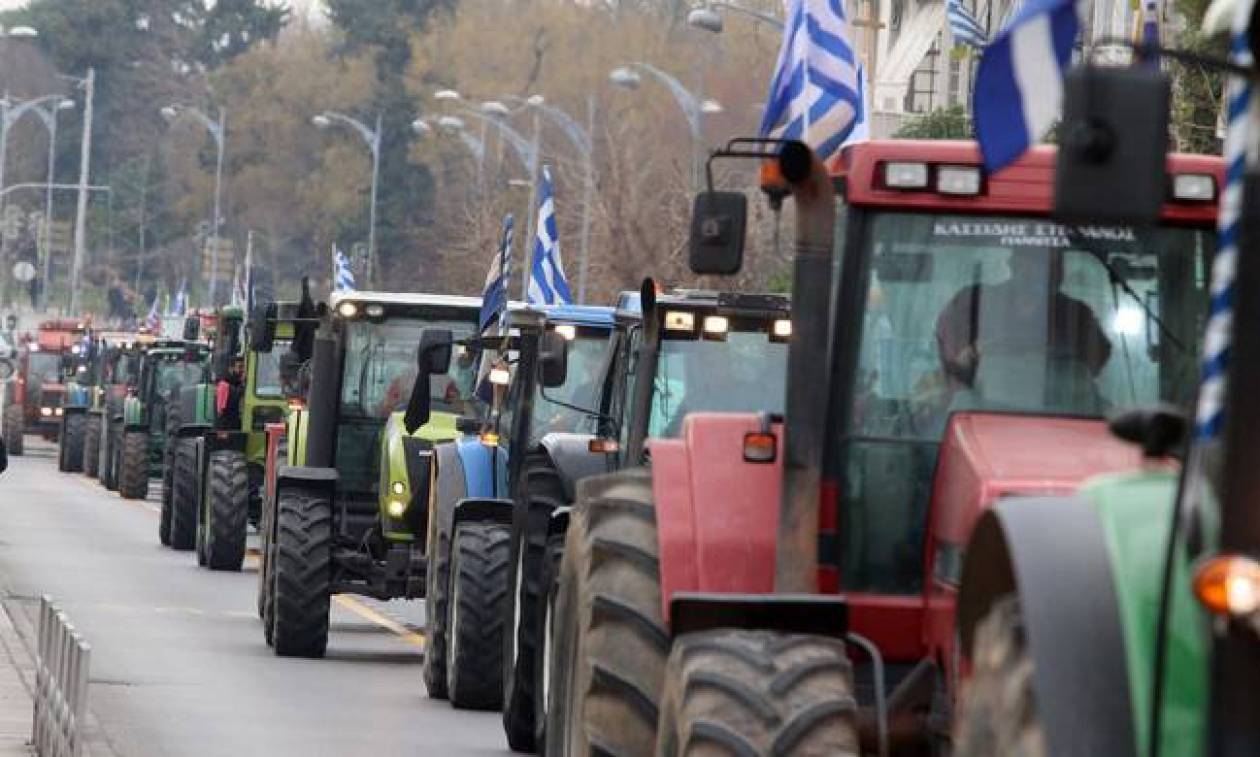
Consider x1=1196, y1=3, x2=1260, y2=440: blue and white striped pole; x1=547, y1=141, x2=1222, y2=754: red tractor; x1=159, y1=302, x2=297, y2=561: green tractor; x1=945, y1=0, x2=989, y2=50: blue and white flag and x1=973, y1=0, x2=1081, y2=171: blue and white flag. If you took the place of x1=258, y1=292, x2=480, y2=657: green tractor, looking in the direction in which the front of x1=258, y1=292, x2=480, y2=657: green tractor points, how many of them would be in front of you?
3

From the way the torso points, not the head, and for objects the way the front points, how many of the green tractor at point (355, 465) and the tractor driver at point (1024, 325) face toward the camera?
2

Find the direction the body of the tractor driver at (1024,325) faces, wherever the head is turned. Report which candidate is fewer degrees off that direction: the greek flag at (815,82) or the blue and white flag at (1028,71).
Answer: the blue and white flag

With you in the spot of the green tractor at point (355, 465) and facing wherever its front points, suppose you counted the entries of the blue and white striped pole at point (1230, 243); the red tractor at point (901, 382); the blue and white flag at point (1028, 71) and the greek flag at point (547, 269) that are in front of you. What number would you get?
3

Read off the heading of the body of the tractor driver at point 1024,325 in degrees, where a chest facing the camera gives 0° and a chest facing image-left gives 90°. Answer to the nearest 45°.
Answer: approximately 0°

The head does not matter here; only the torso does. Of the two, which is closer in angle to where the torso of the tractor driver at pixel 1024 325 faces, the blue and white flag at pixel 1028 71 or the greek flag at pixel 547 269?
the blue and white flag

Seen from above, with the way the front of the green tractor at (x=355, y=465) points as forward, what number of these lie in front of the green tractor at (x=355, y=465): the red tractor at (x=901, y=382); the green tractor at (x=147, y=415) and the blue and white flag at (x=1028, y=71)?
2
